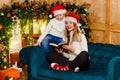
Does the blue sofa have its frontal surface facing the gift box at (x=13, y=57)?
no

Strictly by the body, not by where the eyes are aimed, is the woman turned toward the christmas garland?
no

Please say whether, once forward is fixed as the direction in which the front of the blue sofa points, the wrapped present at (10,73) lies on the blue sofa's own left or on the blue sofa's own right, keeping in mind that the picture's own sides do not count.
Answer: on the blue sofa's own right

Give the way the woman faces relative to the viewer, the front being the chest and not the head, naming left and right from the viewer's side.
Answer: facing the viewer and to the left of the viewer

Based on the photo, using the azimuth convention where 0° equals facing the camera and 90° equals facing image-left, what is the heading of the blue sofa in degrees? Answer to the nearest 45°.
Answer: approximately 45°

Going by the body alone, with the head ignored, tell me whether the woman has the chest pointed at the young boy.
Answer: no

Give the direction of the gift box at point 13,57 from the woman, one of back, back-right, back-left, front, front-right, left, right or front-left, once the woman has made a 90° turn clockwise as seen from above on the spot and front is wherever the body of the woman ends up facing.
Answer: front
